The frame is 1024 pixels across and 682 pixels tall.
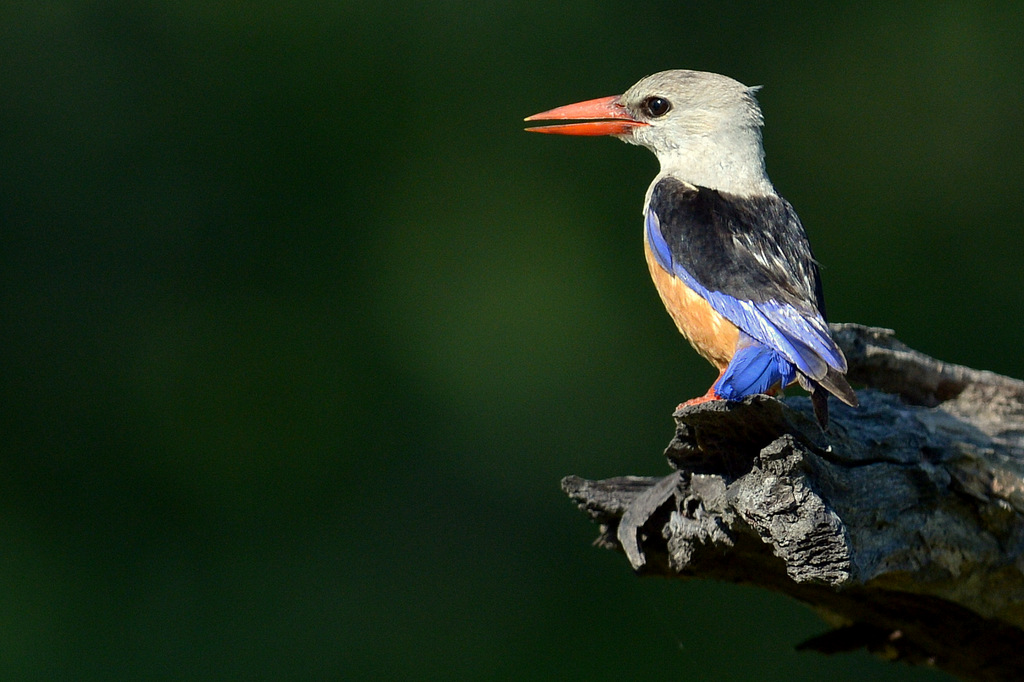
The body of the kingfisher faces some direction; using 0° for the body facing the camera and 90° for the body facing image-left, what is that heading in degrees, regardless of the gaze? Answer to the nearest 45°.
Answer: approximately 90°
